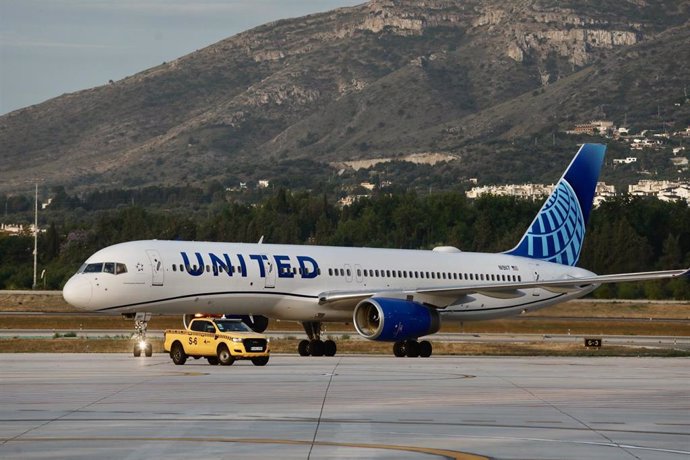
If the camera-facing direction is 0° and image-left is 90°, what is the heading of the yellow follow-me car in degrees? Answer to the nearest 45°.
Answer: approximately 315°
